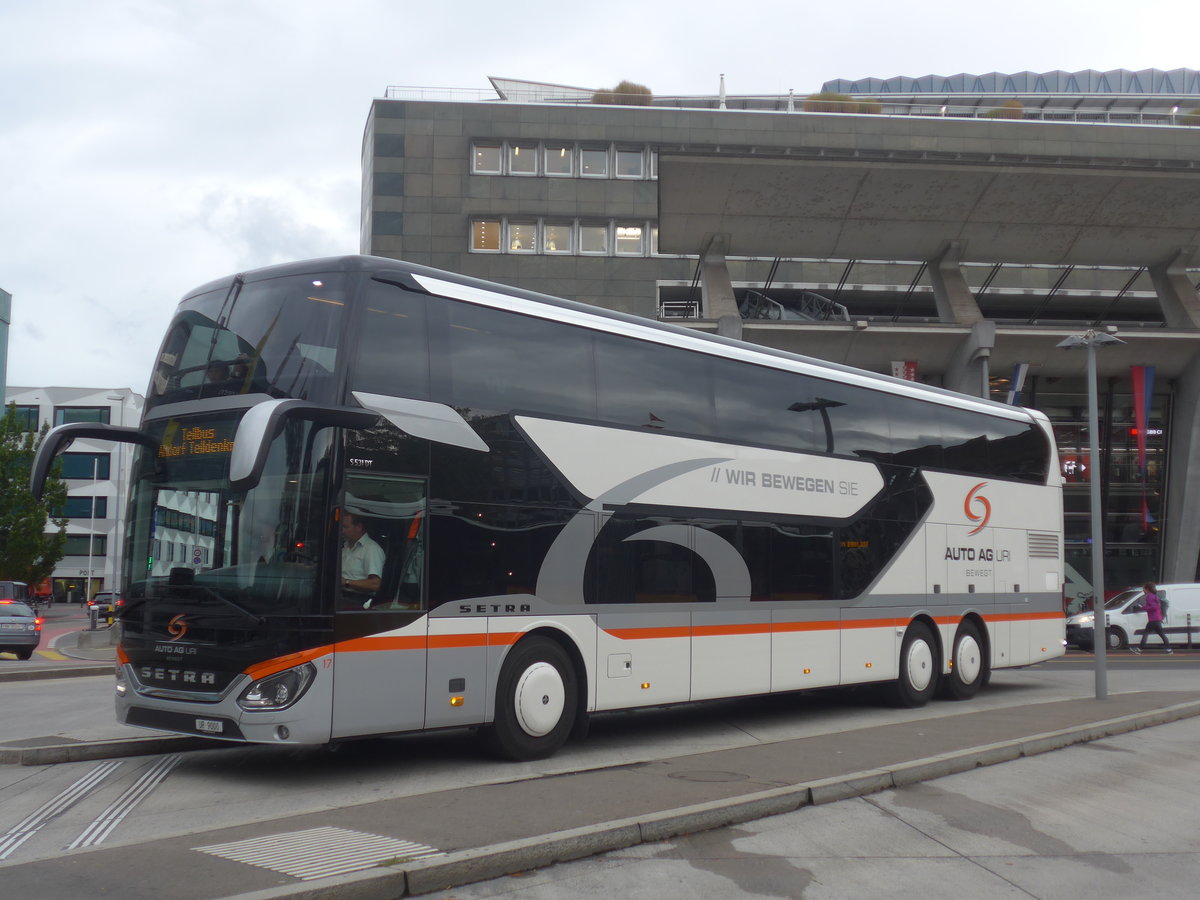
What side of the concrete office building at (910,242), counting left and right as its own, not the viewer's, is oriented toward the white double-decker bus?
front

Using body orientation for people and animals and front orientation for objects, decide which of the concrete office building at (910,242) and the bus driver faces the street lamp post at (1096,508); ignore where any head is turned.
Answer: the concrete office building

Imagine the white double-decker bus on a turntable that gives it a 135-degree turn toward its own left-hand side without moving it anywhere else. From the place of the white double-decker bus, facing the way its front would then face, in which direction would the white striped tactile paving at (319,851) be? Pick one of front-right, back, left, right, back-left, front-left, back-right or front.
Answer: right

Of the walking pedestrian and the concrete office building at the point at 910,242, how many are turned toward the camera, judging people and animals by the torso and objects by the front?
1

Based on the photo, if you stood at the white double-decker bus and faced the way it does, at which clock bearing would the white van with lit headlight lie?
The white van with lit headlight is roughly at 6 o'clock from the white double-decker bus.

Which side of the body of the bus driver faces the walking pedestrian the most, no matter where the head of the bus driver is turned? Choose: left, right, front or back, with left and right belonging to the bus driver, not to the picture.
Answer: back

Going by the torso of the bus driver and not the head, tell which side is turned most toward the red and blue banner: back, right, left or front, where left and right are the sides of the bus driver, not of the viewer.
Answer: back

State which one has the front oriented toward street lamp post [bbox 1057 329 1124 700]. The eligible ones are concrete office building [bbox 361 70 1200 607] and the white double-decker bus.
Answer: the concrete office building

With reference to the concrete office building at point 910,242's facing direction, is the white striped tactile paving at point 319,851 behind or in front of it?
in front
